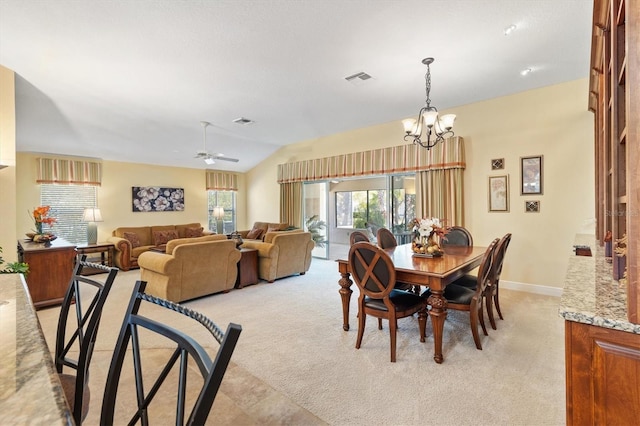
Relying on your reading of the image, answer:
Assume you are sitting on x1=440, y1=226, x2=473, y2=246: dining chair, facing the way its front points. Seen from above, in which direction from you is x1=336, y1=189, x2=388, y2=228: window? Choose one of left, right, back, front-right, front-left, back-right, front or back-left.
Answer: right

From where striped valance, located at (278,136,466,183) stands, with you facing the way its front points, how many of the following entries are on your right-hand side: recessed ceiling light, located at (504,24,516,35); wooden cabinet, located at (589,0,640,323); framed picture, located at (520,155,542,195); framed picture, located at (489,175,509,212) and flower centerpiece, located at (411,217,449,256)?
0

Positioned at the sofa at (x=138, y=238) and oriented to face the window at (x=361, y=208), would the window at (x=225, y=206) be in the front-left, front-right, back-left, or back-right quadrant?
front-left

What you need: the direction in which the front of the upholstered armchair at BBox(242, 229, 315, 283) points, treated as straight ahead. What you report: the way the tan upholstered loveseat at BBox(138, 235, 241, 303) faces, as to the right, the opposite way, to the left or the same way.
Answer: the same way

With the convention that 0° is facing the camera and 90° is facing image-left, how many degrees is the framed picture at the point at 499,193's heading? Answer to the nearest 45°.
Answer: approximately 45°

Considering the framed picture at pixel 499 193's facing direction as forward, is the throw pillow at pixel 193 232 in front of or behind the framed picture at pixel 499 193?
in front

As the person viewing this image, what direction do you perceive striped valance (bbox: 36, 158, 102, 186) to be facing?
facing the viewer

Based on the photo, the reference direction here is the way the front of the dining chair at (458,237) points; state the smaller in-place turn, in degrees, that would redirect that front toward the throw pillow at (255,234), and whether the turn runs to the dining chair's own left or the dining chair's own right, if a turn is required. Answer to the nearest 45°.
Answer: approximately 45° to the dining chair's own right

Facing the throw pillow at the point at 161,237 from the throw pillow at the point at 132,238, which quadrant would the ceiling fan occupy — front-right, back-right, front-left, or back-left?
front-right

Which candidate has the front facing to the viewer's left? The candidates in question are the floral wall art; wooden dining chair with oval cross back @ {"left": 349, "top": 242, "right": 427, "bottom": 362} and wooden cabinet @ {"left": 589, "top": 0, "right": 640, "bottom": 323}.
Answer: the wooden cabinet

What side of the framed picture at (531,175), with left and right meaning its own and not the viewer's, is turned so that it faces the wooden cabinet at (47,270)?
front

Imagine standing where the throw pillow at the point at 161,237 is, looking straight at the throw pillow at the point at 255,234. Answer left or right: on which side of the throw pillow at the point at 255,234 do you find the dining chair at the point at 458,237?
right

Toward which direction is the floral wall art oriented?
toward the camera

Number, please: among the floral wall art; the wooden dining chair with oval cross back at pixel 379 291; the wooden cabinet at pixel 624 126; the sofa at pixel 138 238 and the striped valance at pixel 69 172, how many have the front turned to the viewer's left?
1

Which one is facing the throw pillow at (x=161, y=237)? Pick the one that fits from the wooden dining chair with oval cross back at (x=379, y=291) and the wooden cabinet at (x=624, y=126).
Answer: the wooden cabinet

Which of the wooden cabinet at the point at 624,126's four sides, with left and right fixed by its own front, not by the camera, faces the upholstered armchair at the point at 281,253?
front

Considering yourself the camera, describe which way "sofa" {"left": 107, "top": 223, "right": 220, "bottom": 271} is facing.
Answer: facing the viewer and to the right of the viewer

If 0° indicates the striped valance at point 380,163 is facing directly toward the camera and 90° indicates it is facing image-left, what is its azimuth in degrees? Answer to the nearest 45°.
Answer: approximately 45°

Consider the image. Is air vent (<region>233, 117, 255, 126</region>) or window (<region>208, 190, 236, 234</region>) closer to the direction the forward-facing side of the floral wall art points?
the air vent

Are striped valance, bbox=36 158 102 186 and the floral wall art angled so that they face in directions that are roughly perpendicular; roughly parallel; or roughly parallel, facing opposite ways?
roughly parallel

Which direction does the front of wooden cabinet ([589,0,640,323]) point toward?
to the viewer's left
